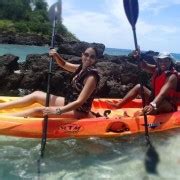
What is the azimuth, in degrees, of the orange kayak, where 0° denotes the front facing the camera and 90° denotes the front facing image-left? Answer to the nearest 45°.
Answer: approximately 90°

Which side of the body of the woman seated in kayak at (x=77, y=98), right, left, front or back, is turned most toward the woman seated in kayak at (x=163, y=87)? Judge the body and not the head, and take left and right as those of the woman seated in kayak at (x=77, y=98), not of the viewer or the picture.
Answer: back

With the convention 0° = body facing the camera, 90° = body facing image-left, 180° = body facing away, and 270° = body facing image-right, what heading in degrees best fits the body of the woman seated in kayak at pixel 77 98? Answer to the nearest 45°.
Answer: approximately 90°

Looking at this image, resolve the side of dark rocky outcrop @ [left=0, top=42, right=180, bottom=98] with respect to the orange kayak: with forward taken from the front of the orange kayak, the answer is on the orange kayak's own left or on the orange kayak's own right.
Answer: on the orange kayak's own right

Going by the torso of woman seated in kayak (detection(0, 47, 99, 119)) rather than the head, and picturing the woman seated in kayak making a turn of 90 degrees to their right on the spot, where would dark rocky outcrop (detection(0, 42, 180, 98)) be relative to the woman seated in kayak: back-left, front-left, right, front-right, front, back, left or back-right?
front

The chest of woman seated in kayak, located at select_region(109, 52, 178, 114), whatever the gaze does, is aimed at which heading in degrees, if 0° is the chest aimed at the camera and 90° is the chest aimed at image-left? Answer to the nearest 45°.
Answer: approximately 45°
